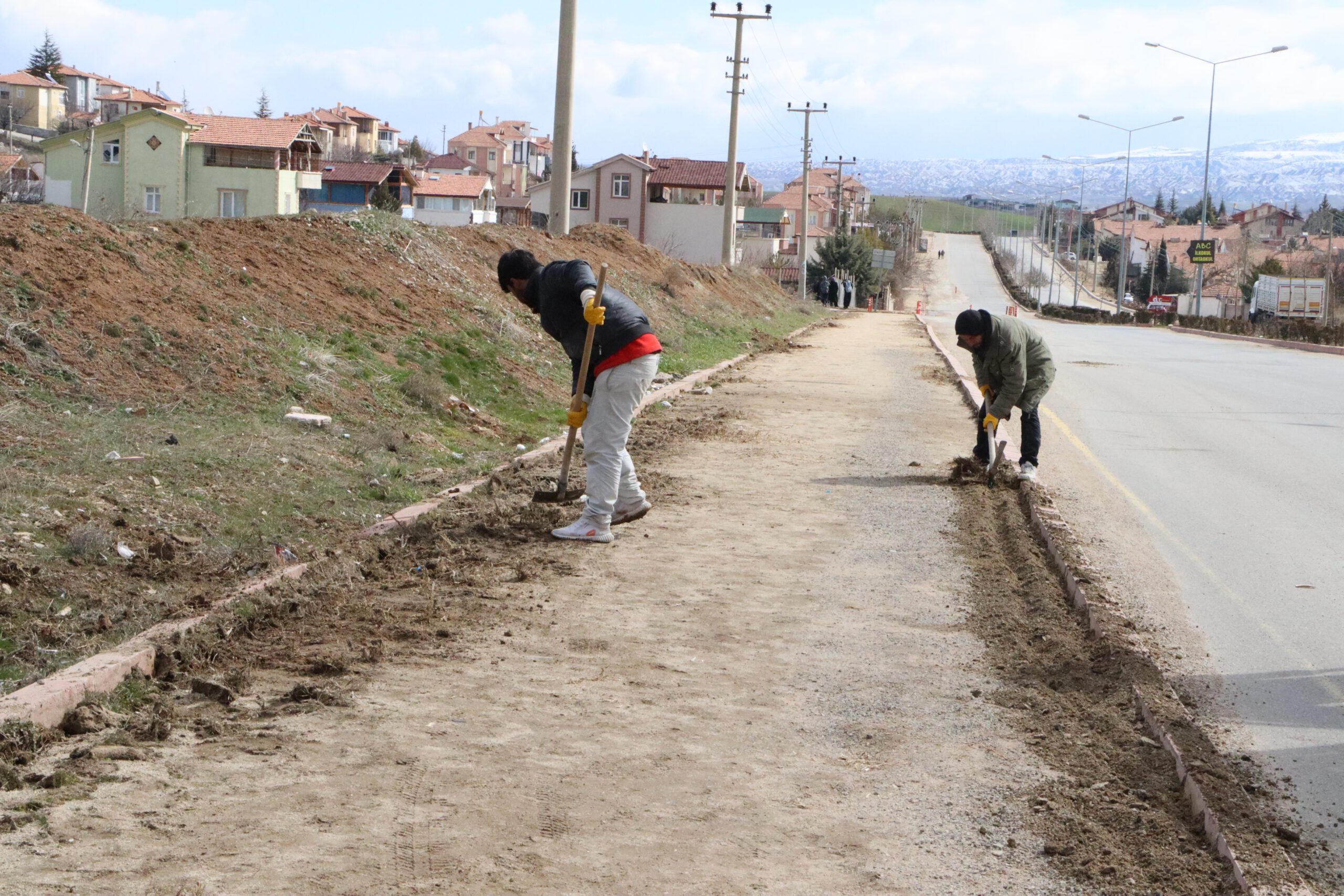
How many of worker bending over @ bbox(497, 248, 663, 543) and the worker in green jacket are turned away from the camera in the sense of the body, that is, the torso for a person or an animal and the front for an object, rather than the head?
0

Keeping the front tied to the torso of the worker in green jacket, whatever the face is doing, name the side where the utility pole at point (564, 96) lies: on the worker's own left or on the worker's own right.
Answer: on the worker's own right

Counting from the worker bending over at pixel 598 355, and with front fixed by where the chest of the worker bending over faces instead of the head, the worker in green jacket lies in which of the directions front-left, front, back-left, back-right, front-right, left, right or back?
back-right

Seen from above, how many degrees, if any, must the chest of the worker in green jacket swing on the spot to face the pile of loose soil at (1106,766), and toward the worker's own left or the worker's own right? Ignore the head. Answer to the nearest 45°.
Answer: approximately 45° to the worker's own left

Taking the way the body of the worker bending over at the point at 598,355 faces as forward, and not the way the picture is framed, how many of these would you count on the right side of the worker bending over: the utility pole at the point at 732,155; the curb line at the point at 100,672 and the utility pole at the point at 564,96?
2

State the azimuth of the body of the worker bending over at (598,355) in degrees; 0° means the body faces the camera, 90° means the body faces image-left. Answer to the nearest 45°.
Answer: approximately 90°

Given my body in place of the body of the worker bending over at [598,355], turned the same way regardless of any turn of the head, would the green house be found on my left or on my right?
on my right

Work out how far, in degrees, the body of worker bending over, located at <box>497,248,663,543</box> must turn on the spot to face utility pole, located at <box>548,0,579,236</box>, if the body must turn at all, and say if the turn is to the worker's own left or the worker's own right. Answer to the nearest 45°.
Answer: approximately 90° to the worker's own right

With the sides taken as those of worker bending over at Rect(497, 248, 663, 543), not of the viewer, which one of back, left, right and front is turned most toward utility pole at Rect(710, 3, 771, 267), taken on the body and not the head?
right

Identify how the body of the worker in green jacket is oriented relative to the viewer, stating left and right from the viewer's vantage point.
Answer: facing the viewer and to the left of the viewer

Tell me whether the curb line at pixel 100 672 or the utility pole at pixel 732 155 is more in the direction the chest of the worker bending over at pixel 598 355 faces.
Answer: the curb line

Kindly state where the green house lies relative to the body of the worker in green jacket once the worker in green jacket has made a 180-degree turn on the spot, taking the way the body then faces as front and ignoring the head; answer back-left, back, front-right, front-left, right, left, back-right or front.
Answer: left

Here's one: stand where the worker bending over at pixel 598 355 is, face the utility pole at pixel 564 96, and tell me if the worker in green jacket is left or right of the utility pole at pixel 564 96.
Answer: right
